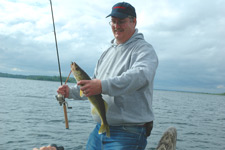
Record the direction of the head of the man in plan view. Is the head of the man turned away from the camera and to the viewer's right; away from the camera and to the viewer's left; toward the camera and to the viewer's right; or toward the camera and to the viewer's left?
toward the camera and to the viewer's left

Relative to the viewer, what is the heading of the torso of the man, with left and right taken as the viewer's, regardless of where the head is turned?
facing the viewer and to the left of the viewer
